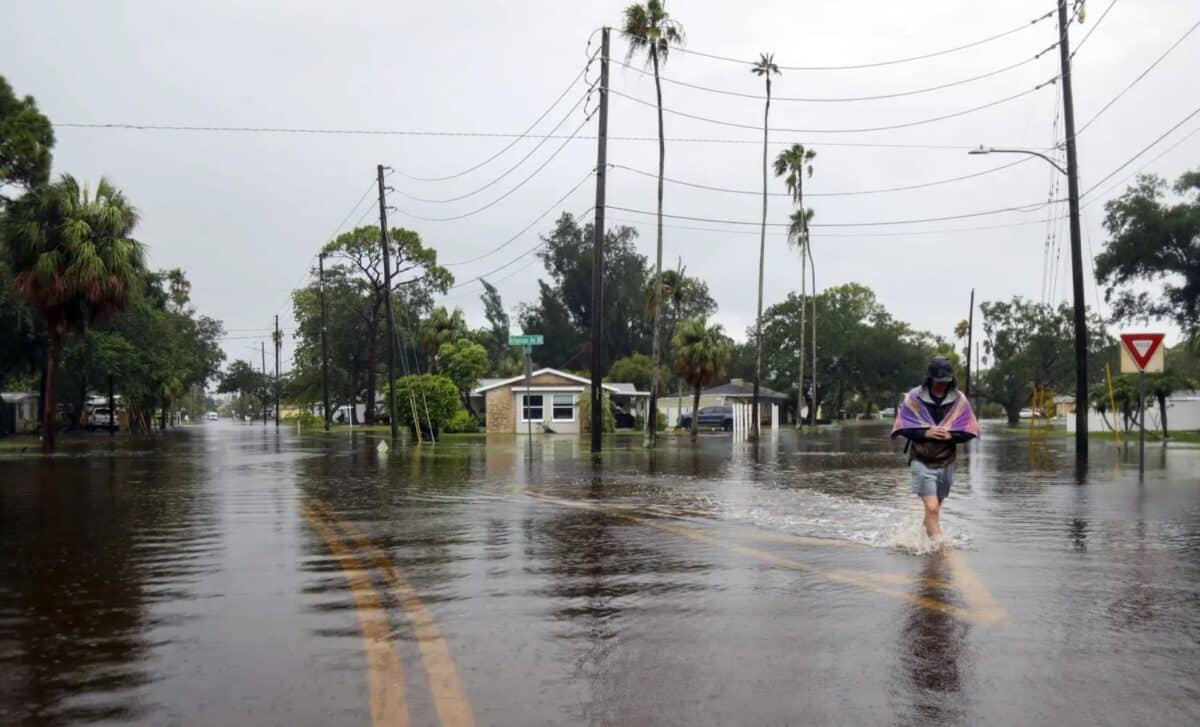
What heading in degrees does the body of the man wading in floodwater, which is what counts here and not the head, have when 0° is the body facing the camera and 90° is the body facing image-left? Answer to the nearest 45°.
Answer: approximately 0°

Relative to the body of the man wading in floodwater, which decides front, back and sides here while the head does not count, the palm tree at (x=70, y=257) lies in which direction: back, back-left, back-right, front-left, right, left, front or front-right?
back-right

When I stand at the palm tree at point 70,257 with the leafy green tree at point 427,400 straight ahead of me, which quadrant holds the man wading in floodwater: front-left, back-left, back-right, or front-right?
back-right

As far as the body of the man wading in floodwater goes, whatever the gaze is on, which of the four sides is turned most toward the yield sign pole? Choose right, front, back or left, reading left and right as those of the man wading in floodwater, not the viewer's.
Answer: back

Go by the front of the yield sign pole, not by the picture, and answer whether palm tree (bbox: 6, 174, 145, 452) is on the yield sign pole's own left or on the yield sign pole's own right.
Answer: on the yield sign pole's own right

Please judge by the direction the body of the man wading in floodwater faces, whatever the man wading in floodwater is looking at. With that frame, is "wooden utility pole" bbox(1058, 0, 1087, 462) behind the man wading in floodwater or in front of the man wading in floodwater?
behind

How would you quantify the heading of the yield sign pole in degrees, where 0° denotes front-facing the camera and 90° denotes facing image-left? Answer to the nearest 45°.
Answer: approximately 0°

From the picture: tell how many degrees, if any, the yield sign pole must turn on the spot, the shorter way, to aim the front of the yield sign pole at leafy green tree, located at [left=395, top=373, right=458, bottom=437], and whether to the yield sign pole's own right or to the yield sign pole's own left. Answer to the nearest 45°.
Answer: approximately 135° to the yield sign pole's own right

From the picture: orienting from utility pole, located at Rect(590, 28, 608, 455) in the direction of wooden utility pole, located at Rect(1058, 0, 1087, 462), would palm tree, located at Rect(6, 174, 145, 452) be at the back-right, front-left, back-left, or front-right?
back-right

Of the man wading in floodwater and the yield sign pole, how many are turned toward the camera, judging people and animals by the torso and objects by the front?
2
